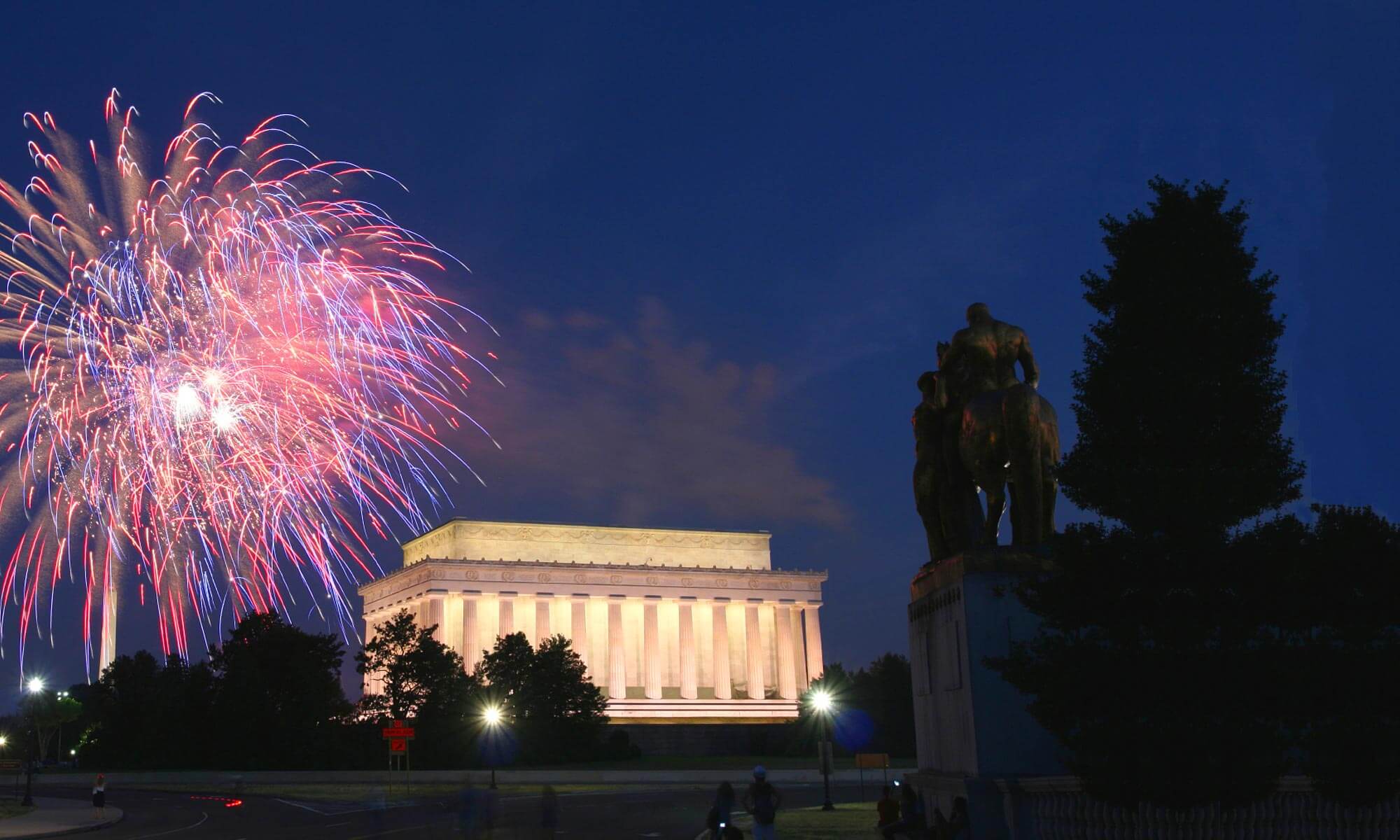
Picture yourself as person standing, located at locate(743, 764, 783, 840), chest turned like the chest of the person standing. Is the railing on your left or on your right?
on your right

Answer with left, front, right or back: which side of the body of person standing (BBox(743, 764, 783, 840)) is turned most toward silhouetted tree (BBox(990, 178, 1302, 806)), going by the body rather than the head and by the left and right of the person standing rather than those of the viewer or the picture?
right

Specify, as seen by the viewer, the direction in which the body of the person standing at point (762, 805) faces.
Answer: away from the camera

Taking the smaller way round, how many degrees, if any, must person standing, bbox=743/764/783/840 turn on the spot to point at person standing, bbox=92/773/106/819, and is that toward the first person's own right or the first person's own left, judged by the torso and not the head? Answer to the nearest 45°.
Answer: approximately 45° to the first person's own left

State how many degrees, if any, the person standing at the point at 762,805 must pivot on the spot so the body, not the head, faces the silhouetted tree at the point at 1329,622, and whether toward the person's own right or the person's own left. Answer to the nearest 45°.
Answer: approximately 90° to the person's own right

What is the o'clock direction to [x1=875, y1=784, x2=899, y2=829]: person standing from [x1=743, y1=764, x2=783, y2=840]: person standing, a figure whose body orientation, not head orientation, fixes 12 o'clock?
[x1=875, y1=784, x2=899, y2=829]: person standing is roughly at 2 o'clock from [x1=743, y1=764, x2=783, y2=840]: person standing.
